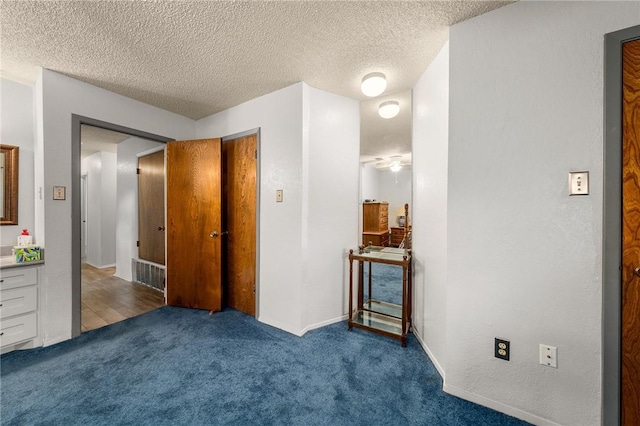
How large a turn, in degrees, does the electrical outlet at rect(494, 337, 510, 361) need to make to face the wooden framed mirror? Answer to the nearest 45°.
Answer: approximately 45° to its right

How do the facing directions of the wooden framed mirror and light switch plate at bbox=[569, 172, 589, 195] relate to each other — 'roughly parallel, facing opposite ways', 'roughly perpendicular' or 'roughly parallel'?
roughly perpendicular

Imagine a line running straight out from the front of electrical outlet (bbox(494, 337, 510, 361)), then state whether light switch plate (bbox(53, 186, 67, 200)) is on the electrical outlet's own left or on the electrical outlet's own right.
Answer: on the electrical outlet's own right

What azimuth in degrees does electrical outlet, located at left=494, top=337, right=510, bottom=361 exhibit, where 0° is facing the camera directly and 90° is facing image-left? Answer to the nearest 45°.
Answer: approximately 0°

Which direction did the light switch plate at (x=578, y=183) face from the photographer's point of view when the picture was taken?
facing the viewer

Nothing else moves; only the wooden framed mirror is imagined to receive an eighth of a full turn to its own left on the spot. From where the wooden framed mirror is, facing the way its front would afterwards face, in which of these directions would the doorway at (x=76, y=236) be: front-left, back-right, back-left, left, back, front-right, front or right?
front

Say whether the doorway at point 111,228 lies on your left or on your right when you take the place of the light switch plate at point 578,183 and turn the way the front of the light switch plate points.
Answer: on your right

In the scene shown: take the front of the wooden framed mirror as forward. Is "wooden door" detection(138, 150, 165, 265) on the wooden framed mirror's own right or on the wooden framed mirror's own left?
on the wooden framed mirror's own left
